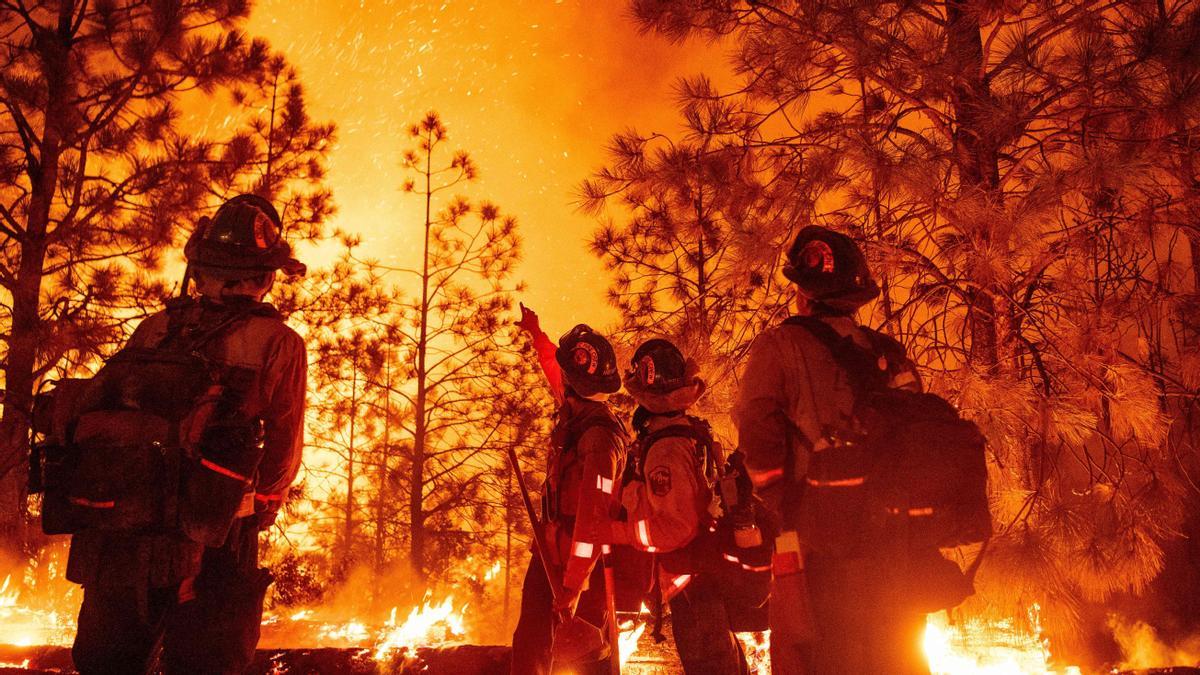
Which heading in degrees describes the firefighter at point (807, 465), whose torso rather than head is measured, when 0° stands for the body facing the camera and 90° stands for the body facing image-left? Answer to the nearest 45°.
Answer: approximately 135°

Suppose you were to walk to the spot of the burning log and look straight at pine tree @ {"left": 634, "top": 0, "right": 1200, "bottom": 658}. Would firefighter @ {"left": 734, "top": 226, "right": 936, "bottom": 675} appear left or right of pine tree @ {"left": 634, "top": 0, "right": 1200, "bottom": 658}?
right

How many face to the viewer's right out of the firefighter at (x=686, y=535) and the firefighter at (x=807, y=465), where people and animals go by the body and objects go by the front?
0

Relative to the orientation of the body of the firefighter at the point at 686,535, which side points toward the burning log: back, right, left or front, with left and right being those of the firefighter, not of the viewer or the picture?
front

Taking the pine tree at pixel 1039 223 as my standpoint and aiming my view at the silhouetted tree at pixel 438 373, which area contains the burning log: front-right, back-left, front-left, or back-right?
front-left

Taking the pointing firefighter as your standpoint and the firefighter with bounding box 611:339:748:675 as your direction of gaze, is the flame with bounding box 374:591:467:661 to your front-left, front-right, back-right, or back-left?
back-left

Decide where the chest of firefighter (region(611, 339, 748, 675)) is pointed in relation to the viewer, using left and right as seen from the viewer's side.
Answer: facing away from the viewer and to the left of the viewer

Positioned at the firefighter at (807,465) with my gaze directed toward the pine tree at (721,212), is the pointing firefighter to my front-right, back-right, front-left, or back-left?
front-left

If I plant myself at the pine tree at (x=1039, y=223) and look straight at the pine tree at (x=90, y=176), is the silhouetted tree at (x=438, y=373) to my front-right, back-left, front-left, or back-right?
front-right

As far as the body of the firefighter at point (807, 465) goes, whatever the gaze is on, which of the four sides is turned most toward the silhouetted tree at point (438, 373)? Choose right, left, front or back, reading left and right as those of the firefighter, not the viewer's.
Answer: front

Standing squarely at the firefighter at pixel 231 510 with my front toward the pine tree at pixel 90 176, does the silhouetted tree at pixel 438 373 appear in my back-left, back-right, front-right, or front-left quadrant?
front-right
